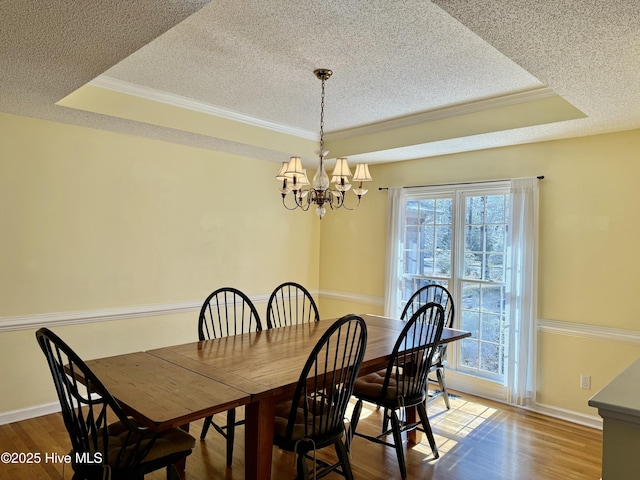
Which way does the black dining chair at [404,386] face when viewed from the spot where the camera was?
facing away from the viewer and to the left of the viewer

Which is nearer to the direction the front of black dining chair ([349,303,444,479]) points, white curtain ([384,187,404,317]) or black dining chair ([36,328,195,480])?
the white curtain

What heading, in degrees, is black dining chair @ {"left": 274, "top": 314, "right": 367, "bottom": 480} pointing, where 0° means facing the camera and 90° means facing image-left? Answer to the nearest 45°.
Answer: approximately 135°

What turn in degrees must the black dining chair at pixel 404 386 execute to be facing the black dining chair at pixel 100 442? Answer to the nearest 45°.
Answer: approximately 90° to its left

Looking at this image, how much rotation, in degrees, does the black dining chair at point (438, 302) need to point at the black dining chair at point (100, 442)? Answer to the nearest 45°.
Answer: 0° — it already faces it

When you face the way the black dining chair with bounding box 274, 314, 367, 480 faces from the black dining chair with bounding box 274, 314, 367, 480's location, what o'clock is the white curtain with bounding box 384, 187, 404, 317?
The white curtain is roughly at 2 o'clock from the black dining chair.

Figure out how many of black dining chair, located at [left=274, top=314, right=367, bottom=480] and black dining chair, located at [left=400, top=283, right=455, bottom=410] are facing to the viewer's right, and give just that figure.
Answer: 0

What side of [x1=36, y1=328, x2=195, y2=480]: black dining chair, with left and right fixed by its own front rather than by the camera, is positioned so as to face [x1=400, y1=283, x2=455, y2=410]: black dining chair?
front

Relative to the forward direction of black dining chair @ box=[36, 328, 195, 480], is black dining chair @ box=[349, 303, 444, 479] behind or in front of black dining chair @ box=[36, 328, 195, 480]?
in front

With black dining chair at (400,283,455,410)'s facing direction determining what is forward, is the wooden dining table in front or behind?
in front

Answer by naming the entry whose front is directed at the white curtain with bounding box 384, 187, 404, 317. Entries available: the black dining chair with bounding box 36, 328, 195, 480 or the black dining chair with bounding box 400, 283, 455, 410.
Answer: the black dining chair with bounding box 36, 328, 195, 480

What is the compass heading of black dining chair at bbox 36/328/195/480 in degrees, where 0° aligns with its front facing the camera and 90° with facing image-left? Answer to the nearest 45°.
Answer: approximately 225°

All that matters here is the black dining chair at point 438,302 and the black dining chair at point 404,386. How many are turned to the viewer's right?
0

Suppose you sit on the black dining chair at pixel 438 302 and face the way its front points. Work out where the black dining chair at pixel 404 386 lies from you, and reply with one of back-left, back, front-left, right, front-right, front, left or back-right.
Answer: front-left

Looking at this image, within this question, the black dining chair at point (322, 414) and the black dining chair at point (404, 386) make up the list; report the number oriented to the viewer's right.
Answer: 0

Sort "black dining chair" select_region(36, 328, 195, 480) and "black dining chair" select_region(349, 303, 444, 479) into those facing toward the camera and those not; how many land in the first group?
0

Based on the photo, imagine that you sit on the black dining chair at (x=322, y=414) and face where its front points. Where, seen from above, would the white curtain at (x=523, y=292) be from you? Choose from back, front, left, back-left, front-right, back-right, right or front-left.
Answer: right

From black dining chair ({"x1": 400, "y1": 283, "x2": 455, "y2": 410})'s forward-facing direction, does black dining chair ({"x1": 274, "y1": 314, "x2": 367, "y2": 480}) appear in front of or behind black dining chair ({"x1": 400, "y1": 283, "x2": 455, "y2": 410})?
in front
